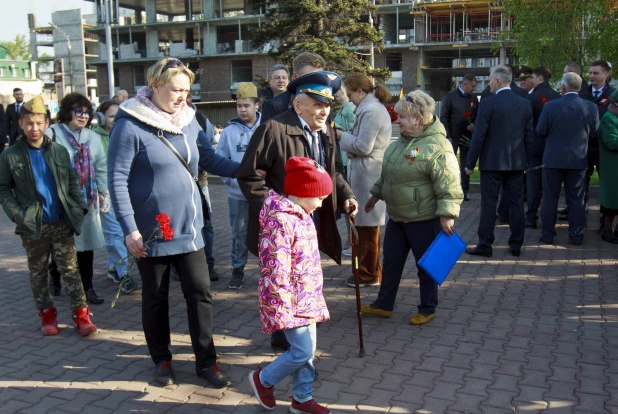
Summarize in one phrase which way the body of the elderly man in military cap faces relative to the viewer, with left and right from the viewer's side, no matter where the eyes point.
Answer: facing the viewer and to the right of the viewer

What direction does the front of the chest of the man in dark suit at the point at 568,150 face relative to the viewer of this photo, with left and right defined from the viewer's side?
facing away from the viewer

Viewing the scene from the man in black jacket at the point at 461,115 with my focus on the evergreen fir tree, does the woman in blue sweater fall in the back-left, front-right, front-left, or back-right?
back-left

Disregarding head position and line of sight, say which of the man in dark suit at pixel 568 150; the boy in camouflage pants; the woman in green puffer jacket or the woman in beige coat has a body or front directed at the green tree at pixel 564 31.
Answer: the man in dark suit

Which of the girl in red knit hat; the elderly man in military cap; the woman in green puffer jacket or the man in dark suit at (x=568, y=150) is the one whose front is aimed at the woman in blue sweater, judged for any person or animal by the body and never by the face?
the woman in green puffer jacket

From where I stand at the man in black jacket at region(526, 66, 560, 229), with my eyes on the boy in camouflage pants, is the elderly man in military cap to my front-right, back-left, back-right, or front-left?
front-left

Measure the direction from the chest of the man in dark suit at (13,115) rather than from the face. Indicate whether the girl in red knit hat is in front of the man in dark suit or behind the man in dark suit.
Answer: in front

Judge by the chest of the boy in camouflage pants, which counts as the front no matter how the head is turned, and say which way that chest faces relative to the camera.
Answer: toward the camera

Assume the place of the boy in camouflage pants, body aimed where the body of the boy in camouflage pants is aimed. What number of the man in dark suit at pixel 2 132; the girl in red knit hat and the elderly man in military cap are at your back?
1
